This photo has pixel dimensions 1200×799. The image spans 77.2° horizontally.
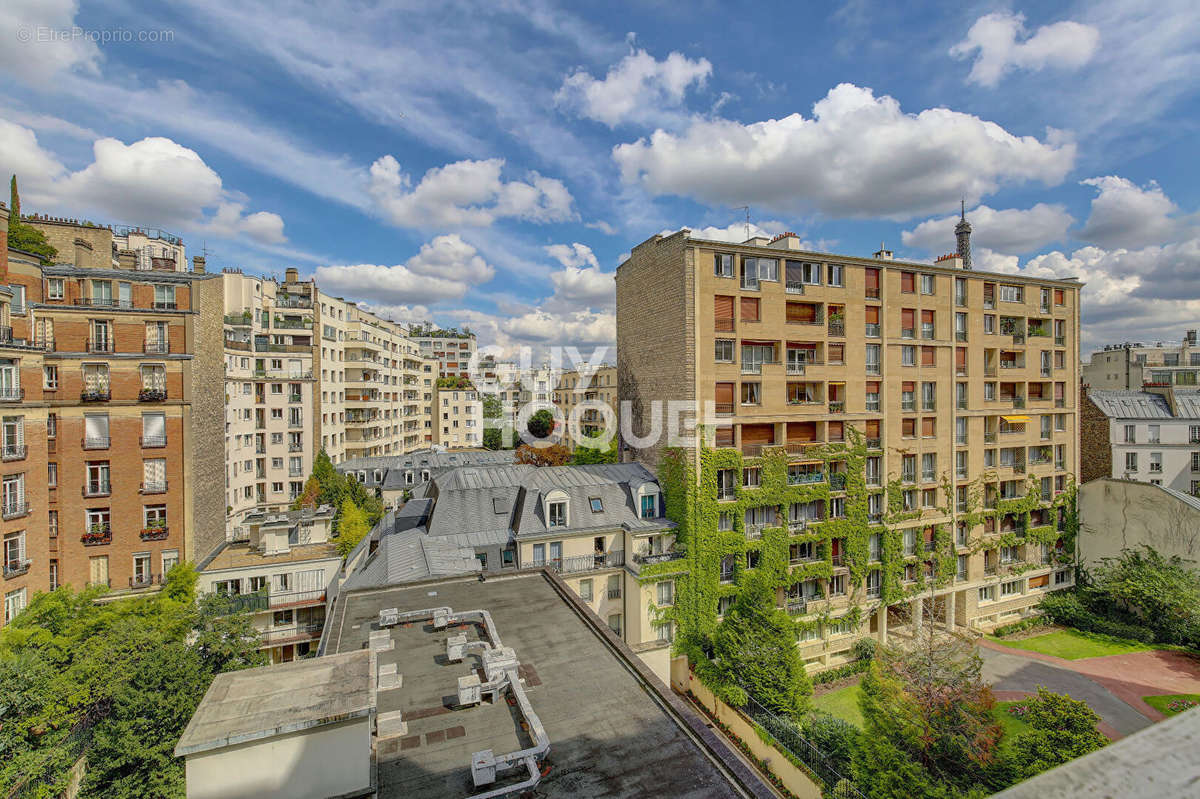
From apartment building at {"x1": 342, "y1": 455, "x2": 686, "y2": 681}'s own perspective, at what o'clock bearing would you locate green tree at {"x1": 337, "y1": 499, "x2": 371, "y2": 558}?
The green tree is roughly at 4 o'clock from the apartment building.

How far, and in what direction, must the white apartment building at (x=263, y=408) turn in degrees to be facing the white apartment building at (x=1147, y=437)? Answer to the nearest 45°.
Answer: approximately 45° to its left

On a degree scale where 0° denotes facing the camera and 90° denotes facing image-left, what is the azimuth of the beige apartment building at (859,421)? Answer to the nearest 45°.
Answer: approximately 315°

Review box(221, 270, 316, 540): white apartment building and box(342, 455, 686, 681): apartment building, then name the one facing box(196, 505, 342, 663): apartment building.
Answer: the white apartment building

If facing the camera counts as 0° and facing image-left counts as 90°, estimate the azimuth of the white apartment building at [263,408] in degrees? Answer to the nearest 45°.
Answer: approximately 0°

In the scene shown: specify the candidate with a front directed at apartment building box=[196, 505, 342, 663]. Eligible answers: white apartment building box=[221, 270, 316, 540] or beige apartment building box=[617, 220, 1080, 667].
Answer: the white apartment building

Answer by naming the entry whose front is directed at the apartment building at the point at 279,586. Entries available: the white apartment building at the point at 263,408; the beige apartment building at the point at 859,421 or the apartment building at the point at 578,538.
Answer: the white apartment building

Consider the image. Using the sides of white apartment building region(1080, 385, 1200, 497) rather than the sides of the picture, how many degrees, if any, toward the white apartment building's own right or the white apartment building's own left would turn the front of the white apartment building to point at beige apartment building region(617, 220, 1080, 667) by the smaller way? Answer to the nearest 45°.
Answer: approximately 45° to the white apartment building's own right

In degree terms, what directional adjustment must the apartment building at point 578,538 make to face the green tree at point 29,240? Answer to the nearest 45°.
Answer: approximately 90° to its right
